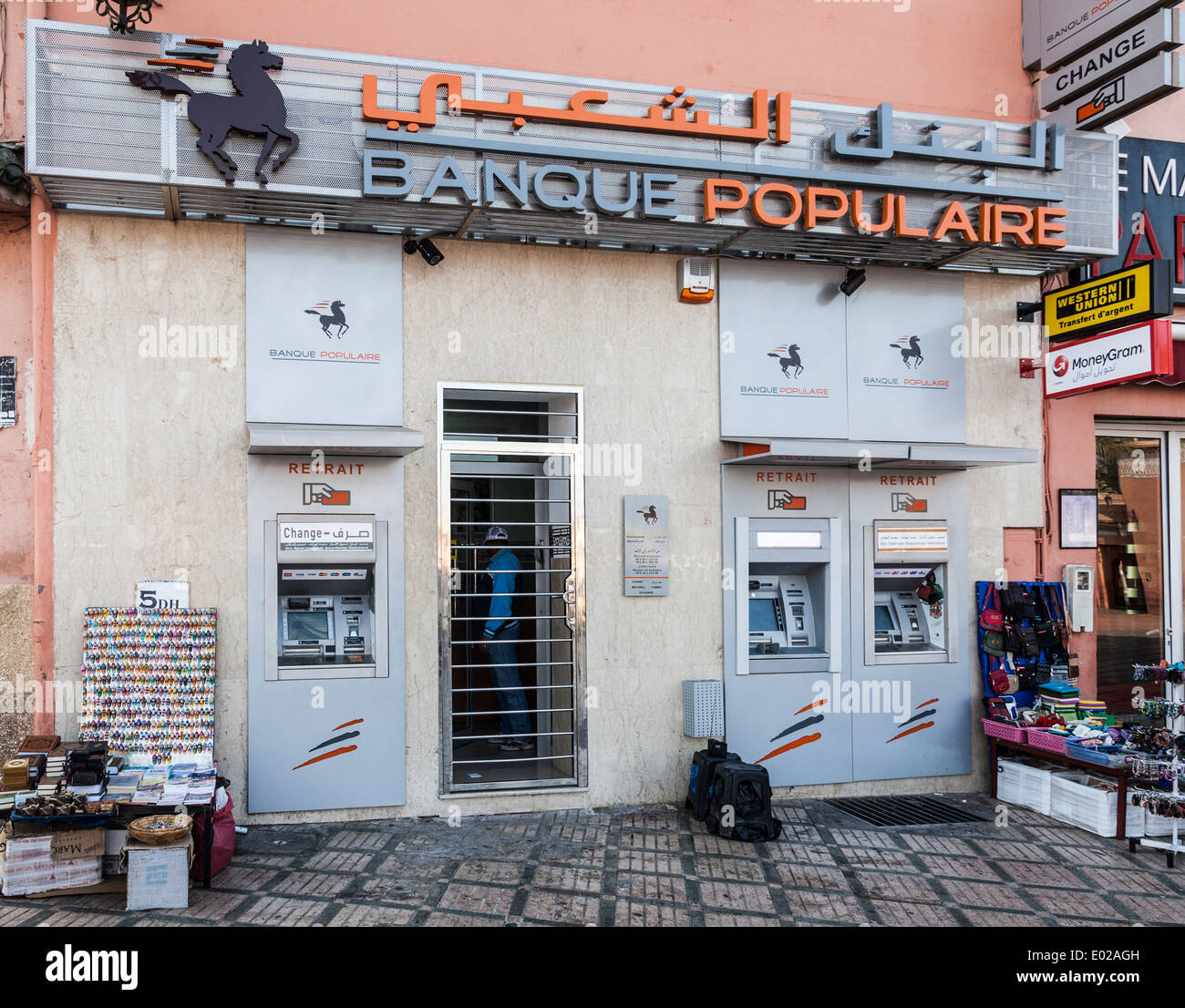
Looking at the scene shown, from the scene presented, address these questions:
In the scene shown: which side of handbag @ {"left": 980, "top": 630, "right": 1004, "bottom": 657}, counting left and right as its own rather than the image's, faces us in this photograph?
front

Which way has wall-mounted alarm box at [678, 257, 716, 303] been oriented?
toward the camera

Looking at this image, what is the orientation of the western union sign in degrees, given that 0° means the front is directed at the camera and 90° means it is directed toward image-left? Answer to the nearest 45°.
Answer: approximately 45°

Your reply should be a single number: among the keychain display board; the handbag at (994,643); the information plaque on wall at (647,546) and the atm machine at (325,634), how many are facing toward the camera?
4

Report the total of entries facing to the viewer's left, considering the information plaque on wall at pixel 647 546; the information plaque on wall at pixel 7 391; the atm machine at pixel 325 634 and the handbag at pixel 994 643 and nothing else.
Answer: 0

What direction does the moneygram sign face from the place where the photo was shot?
facing the viewer and to the left of the viewer

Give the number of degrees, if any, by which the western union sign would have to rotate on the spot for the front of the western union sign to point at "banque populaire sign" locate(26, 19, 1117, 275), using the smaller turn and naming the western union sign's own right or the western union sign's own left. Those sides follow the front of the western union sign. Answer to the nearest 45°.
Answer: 0° — it already faces it

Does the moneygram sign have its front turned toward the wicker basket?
yes

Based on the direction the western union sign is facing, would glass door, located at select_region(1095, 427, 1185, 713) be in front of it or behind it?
behind
